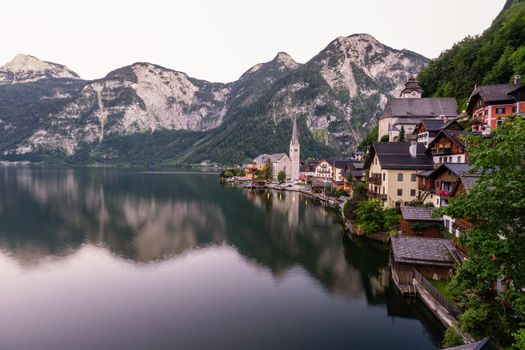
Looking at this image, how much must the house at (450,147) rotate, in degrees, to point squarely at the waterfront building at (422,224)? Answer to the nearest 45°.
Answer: approximately 45° to its left

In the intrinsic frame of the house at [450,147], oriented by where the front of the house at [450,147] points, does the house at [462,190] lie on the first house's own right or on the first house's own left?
on the first house's own left

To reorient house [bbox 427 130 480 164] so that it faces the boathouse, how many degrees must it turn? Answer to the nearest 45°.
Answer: approximately 45° to its left

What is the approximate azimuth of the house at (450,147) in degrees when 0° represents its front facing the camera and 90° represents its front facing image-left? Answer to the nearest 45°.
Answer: approximately 45°

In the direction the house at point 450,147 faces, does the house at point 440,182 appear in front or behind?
in front
